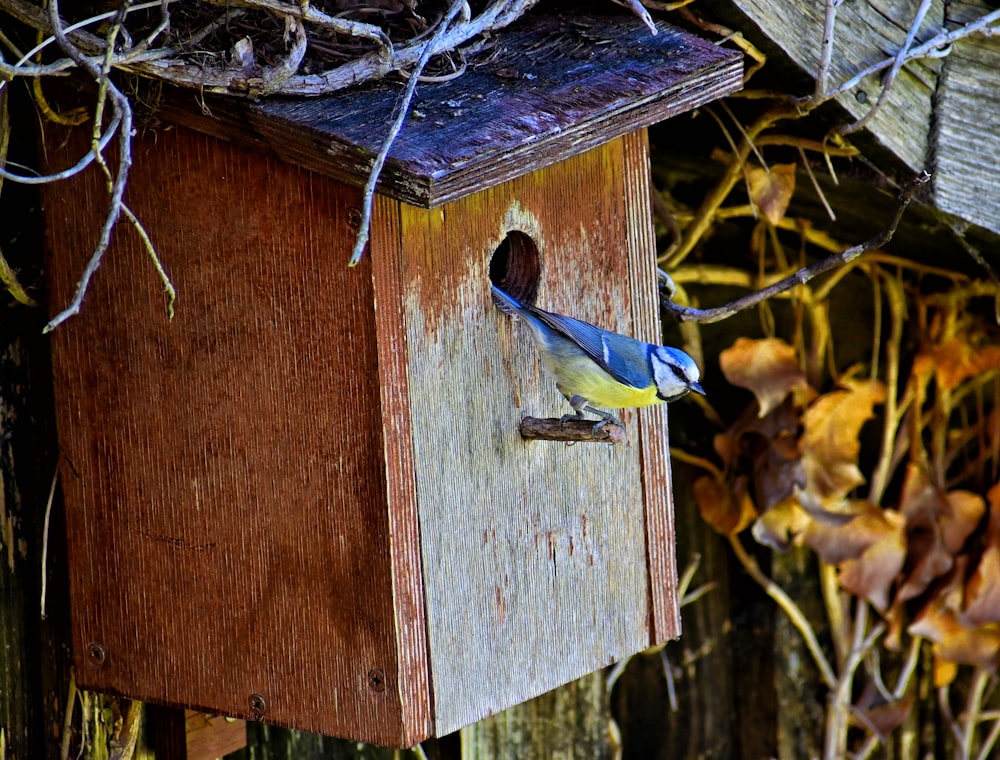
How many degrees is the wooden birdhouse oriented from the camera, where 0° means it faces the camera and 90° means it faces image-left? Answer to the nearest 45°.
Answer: approximately 315°

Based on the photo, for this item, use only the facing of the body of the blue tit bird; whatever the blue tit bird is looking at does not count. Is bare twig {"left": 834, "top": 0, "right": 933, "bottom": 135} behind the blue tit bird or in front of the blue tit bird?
in front

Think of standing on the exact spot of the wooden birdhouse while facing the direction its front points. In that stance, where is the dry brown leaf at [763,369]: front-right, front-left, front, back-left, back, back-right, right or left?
left

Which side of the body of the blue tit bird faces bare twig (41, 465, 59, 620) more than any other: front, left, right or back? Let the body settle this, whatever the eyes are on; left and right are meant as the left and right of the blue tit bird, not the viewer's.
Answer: back

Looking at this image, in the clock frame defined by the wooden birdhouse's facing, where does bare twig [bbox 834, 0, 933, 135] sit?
The bare twig is roughly at 10 o'clock from the wooden birdhouse.

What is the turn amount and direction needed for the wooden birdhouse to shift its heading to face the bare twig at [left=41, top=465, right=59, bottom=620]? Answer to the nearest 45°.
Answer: approximately 180°

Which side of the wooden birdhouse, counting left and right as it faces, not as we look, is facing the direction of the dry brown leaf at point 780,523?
left

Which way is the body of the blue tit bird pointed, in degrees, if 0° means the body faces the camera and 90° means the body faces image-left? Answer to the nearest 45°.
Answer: approximately 270°

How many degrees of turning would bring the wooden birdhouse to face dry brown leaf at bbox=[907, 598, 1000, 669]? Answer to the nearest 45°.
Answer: approximately 90° to its left

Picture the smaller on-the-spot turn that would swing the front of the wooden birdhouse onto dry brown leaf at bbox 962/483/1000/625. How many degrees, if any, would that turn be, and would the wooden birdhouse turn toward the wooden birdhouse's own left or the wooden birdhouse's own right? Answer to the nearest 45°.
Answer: approximately 90° to the wooden birdhouse's own left

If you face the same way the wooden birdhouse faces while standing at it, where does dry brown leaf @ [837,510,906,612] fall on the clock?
The dry brown leaf is roughly at 9 o'clock from the wooden birdhouse.
